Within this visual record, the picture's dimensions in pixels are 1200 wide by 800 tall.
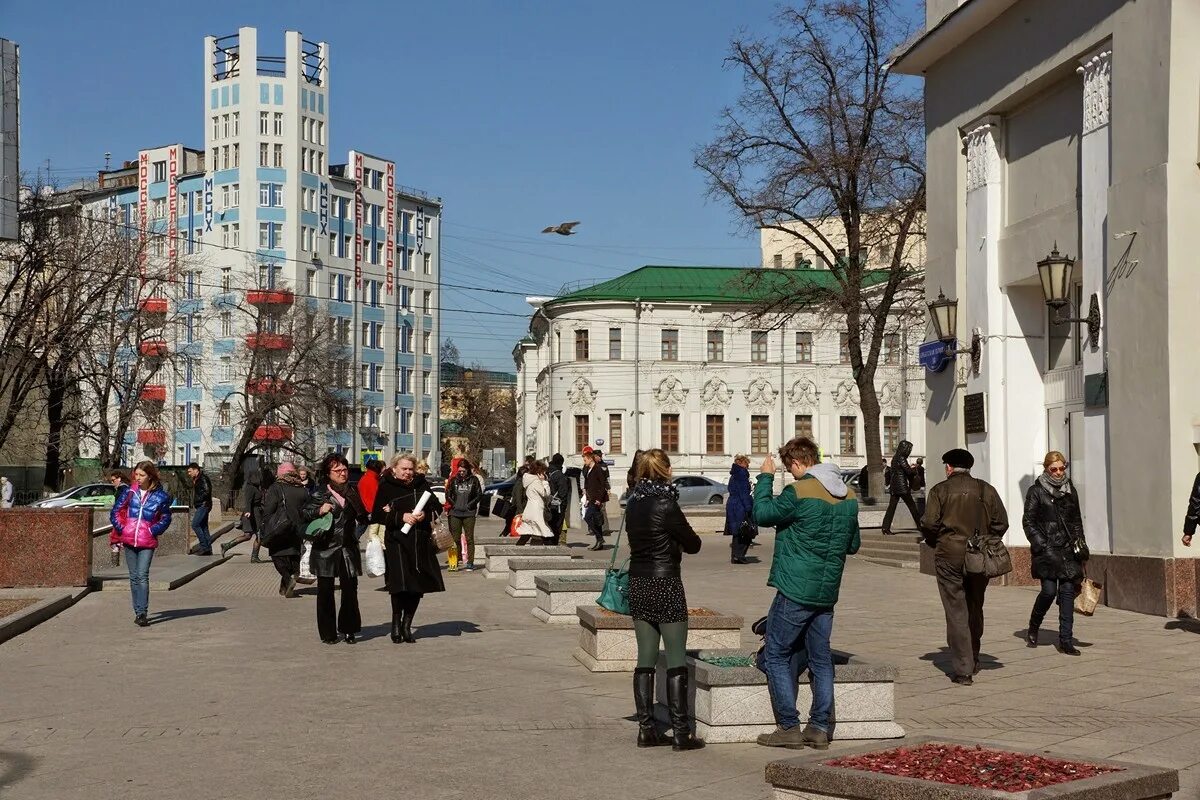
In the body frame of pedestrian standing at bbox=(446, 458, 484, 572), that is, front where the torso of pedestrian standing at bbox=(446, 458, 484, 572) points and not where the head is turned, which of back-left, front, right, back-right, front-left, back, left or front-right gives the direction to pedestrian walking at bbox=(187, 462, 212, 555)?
back-right

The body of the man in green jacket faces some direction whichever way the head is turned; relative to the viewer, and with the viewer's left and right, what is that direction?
facing away from the viewer and to the left of the viewer

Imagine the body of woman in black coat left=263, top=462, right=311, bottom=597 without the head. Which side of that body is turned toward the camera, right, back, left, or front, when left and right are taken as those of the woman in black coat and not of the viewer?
back

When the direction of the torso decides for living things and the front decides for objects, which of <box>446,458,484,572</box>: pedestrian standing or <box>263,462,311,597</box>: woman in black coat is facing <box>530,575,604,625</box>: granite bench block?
the pedestrian standing

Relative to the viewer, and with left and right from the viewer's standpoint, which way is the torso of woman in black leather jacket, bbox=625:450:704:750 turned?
facing away from the viewer and to the right of the viewer

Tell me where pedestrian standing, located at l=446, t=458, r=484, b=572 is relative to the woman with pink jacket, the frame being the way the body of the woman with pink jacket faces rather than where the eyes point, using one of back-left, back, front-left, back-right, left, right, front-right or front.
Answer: back-left

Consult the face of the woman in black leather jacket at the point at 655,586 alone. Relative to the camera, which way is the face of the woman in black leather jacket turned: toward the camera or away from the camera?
away from the camera

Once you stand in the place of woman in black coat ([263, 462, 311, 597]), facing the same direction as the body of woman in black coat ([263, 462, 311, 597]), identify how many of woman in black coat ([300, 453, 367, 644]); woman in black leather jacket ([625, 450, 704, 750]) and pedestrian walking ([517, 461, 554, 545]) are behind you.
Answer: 2

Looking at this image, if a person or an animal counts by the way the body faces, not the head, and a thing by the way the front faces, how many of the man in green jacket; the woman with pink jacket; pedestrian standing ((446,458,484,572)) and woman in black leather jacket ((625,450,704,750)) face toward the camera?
2
